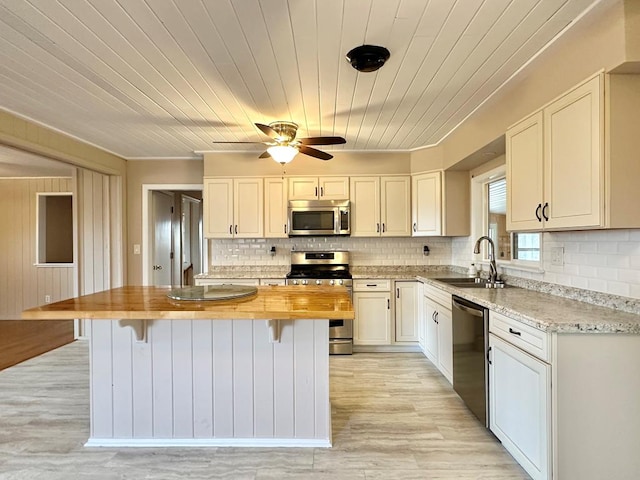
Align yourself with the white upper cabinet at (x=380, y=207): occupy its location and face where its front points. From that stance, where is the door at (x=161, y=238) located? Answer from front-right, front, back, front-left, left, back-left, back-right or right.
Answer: right

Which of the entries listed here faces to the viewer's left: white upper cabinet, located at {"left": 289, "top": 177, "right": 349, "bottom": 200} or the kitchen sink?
the kitchen sink

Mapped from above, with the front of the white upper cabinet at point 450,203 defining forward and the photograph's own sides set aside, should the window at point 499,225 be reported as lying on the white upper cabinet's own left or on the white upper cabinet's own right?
on the white upper cabinet's own left

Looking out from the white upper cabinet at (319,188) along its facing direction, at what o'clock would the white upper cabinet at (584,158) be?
the white upper cabinet at (584,158) is roughly at 11 o'clock from the white upper cabinet at (319,188).

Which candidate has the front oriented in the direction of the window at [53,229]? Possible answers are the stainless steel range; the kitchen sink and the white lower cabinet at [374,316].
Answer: the kitchen sink

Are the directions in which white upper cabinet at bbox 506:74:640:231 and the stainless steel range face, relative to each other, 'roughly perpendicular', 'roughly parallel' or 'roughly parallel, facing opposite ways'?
roughly perpendicular

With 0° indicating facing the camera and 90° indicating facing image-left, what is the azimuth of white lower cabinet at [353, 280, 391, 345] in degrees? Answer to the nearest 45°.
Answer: approximately 0°

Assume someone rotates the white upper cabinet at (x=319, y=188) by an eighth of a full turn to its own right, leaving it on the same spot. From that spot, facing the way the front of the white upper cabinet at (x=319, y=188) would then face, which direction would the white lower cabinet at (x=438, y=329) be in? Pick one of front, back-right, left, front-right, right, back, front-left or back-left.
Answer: left

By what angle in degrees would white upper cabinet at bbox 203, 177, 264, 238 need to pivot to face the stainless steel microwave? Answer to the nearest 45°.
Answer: approximately 90° to its left

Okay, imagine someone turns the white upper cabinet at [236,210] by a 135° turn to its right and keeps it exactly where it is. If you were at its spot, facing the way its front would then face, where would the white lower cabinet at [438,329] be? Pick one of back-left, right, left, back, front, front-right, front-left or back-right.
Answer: back

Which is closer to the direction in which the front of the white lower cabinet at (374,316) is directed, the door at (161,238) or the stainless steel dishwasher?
the stainless steel dishwasher

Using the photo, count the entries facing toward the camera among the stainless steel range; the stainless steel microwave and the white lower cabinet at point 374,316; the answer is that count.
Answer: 3

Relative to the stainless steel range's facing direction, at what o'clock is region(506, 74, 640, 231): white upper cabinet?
The white upper cabinet is roughly at 11 o'clock from the stainless steel range.

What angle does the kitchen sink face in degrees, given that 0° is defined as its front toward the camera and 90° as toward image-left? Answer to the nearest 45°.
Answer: approximately 90°
